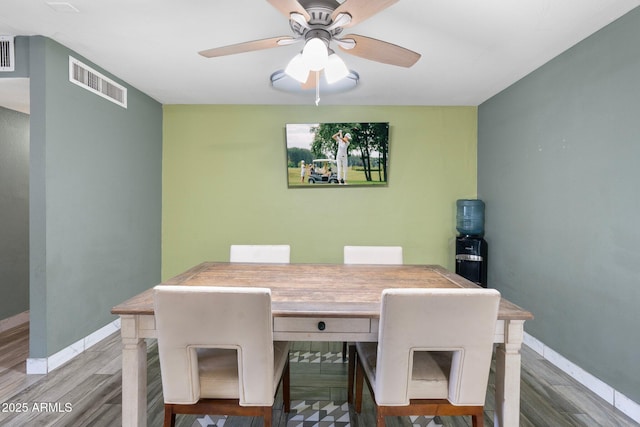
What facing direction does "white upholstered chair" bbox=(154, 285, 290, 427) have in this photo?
away from the camera

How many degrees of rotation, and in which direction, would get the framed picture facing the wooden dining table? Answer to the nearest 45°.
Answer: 0° — it already faces it

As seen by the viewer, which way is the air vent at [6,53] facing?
toward the camera

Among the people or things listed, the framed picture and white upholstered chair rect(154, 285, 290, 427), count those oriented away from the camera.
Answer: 1

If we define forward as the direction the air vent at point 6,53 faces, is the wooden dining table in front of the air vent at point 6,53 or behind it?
in front

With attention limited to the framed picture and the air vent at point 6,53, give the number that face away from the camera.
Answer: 0

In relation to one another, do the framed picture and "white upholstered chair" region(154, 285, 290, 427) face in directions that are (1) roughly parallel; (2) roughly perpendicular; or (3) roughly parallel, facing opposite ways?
roughly parallel, facing opposite ways

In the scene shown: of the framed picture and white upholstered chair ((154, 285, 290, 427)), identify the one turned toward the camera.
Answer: the framed picture

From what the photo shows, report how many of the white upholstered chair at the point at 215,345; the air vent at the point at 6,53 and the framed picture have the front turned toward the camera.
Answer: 2

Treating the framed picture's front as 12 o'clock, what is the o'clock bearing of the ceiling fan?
The ceiling fan is roughly at 12 o'clock from the framed picture.

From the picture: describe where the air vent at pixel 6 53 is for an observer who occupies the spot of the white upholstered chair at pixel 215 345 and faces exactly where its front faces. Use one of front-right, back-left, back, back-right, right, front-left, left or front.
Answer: front-left

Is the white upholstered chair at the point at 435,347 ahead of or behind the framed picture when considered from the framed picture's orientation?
ahead

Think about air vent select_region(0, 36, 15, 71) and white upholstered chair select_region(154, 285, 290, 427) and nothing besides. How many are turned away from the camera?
1
